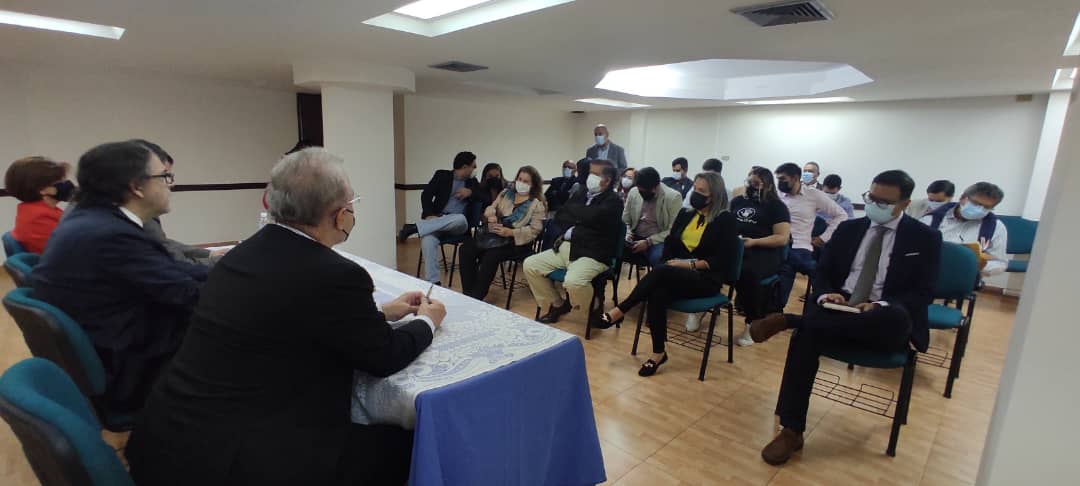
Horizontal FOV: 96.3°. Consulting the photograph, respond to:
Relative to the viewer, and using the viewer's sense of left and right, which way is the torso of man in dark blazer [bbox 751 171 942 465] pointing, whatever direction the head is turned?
facing the viewer and to the left of the viewer

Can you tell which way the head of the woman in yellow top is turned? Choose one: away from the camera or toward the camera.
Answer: toward the camera

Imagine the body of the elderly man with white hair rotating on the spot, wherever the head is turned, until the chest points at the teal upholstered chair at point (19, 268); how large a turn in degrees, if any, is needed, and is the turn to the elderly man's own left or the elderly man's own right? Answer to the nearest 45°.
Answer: approximately 90° to the elderly man's own left

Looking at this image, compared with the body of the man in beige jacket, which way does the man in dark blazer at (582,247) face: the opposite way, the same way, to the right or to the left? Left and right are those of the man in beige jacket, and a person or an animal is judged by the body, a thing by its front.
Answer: the same way

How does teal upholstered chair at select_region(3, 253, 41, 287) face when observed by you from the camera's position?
facing away from the viewer and to the right of the viewer

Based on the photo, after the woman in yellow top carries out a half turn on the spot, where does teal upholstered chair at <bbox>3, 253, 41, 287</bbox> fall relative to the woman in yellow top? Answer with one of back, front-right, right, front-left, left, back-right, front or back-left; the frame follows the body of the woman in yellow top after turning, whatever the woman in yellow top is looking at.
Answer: back

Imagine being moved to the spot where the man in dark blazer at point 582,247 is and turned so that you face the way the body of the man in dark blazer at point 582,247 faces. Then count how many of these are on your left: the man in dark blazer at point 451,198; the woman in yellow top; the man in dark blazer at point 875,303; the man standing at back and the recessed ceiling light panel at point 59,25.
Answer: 2

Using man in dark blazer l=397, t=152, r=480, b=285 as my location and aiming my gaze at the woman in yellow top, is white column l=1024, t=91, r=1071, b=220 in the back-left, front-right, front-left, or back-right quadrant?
front-left

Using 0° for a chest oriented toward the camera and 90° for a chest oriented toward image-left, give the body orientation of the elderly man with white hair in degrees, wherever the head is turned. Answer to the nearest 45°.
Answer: approximately 225°

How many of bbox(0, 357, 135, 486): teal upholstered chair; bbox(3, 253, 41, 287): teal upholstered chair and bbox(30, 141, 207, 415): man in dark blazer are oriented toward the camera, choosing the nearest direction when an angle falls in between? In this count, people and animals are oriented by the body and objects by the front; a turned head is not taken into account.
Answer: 0

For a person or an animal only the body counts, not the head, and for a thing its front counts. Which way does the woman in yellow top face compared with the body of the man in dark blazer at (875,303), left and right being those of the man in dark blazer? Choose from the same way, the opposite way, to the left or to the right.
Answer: the same way

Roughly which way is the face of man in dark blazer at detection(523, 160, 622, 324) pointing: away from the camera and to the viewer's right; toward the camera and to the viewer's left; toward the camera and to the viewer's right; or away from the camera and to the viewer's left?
toward the camera and to the viewer's left

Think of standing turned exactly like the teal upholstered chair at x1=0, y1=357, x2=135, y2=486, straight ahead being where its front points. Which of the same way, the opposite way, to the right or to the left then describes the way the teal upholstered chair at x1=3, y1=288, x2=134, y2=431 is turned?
the same way

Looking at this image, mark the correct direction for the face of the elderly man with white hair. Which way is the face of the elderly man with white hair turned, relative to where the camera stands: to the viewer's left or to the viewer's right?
to the viewer's right

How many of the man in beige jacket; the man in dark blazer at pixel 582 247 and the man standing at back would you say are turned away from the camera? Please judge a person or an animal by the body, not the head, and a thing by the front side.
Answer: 0
